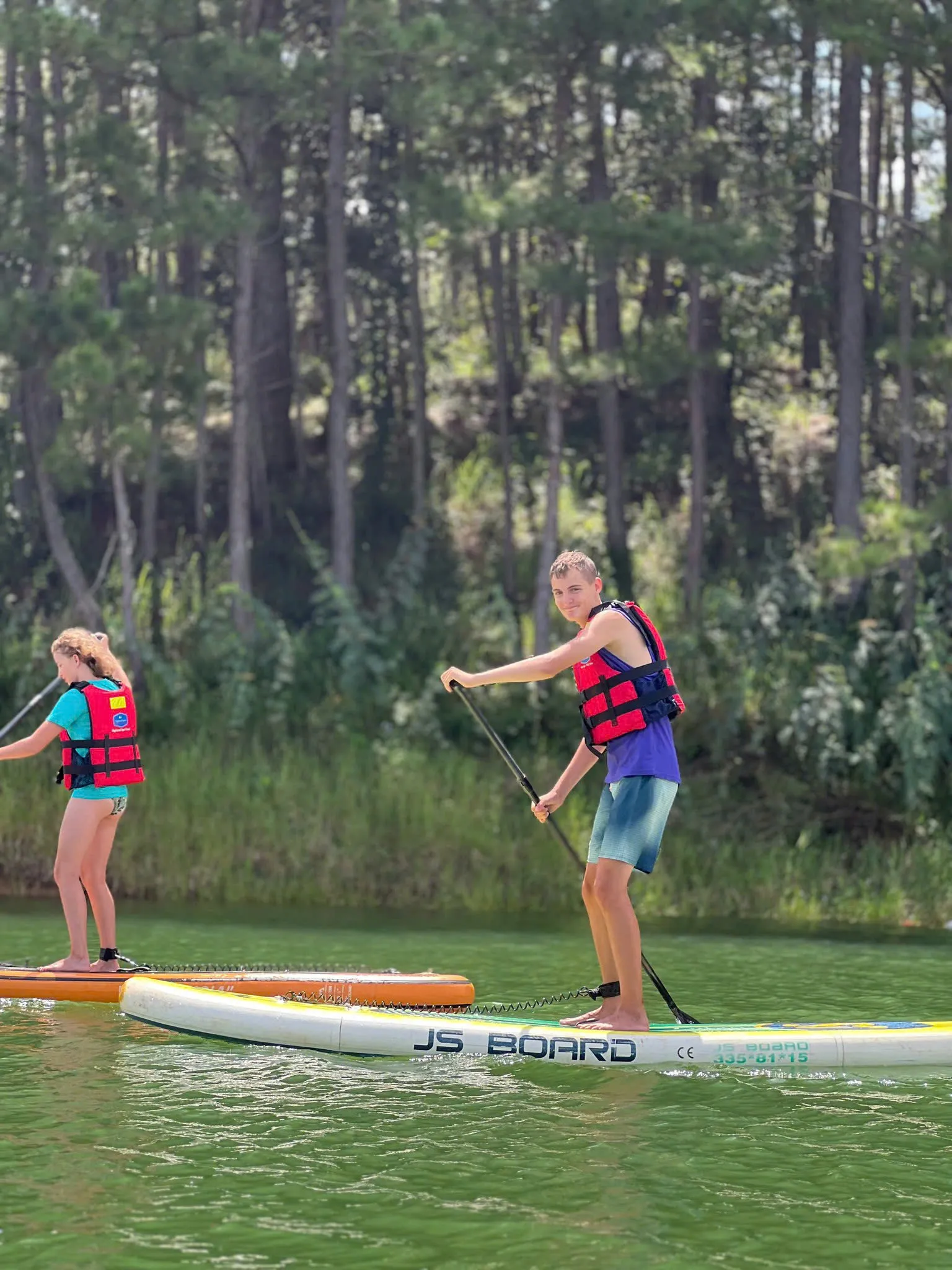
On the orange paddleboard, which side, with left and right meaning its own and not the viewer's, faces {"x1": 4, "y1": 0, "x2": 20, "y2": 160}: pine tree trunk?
right

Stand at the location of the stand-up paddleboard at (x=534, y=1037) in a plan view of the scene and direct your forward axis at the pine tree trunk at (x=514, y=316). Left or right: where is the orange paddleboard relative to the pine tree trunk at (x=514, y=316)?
left

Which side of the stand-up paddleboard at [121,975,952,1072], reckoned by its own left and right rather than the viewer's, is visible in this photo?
left

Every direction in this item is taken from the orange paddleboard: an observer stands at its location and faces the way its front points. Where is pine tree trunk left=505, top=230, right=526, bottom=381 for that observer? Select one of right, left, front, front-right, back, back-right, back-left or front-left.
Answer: right

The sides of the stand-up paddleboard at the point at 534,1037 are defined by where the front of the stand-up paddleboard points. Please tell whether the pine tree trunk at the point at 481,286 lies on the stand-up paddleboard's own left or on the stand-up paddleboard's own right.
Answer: on the stand-up paddleboard's own right

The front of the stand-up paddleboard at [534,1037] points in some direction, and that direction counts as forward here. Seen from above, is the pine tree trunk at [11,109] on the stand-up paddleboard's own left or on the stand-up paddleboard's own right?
on the stand-up paddleboard's own right

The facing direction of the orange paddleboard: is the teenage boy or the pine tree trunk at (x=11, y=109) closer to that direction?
the pine tree trunk

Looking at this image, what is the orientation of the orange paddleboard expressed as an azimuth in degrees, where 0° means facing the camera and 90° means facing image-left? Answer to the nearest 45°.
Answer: approximately 90°

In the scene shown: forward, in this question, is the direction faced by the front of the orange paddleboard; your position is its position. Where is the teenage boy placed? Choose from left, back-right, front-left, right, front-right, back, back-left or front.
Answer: back-left

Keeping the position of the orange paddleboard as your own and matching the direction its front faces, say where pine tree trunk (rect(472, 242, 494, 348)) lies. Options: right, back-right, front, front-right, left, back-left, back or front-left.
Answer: right

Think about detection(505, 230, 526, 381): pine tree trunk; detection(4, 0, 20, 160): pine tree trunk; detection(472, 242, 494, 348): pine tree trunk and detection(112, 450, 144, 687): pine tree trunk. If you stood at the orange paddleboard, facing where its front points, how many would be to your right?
4

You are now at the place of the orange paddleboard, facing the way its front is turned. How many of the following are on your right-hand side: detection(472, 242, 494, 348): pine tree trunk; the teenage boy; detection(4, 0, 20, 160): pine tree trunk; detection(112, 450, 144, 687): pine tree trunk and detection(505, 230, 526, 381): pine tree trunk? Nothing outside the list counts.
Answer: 4

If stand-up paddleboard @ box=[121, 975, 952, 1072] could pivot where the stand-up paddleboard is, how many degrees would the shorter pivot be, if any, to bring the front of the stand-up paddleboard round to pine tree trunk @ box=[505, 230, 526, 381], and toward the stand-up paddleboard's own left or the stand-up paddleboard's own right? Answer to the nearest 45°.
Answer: approximately 90° to the stand-up paddleboard's own right

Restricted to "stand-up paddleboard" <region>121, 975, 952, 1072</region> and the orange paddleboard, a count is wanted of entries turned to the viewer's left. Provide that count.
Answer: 2
